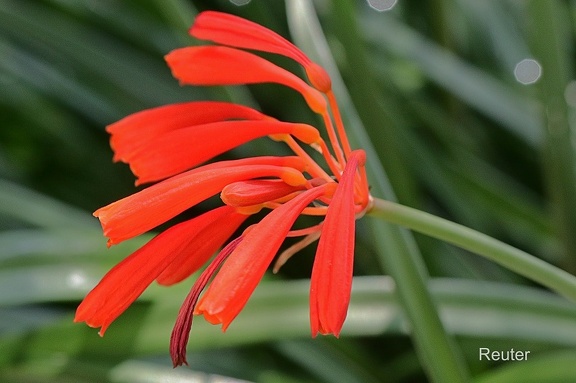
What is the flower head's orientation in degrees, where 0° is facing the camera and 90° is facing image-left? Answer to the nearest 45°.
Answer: approximately 90°
